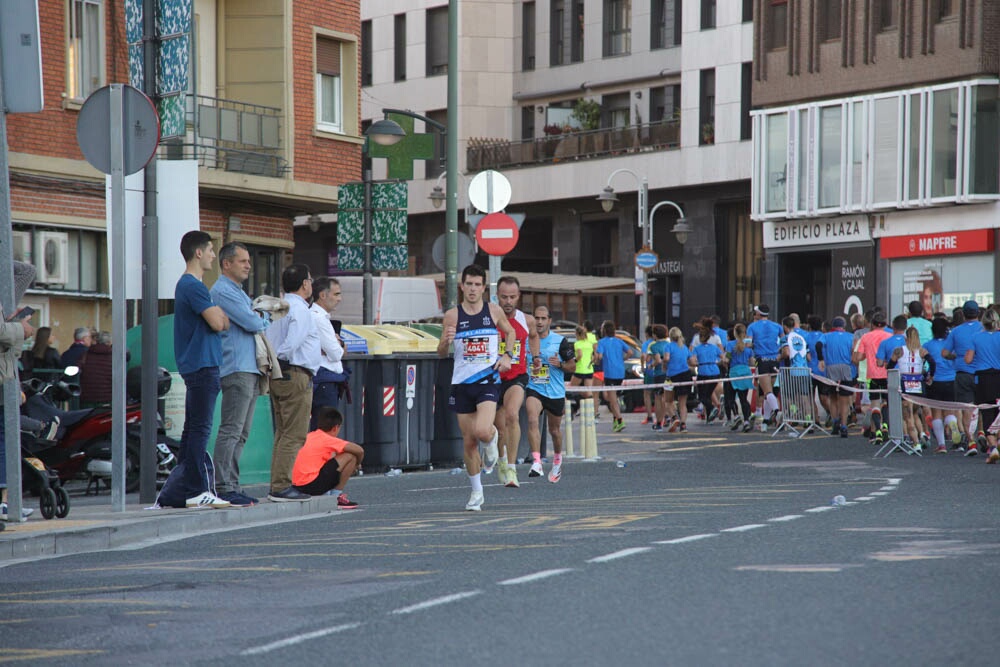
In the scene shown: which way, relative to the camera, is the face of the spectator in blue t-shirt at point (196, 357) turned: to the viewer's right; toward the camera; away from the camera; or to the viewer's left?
to the viewer's right

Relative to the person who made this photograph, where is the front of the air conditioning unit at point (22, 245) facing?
facing the viewer and to the right of the viewer

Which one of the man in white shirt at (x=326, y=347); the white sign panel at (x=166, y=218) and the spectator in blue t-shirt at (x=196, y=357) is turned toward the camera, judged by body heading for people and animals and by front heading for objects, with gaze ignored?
the white sign panel

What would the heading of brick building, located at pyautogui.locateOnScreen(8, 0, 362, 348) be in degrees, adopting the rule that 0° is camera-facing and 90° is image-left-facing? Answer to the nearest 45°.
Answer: approximately 315°

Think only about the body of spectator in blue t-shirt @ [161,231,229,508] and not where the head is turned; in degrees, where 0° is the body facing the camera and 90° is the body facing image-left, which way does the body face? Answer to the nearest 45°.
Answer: approximately 270°

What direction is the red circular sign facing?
toward the camera

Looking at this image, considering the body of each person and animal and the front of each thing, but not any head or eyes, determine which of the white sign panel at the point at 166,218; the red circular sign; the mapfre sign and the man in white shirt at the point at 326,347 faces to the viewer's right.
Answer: the man in white shirt

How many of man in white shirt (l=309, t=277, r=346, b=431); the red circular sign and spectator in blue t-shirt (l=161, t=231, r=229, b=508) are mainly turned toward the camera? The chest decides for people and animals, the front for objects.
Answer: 1

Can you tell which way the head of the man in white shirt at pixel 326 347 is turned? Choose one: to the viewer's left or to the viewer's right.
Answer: to the viewer's right

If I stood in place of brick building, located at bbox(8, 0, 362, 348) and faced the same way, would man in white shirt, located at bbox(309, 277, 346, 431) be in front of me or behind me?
in front

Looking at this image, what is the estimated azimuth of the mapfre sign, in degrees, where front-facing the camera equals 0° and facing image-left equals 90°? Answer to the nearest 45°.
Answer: approximately 45°
